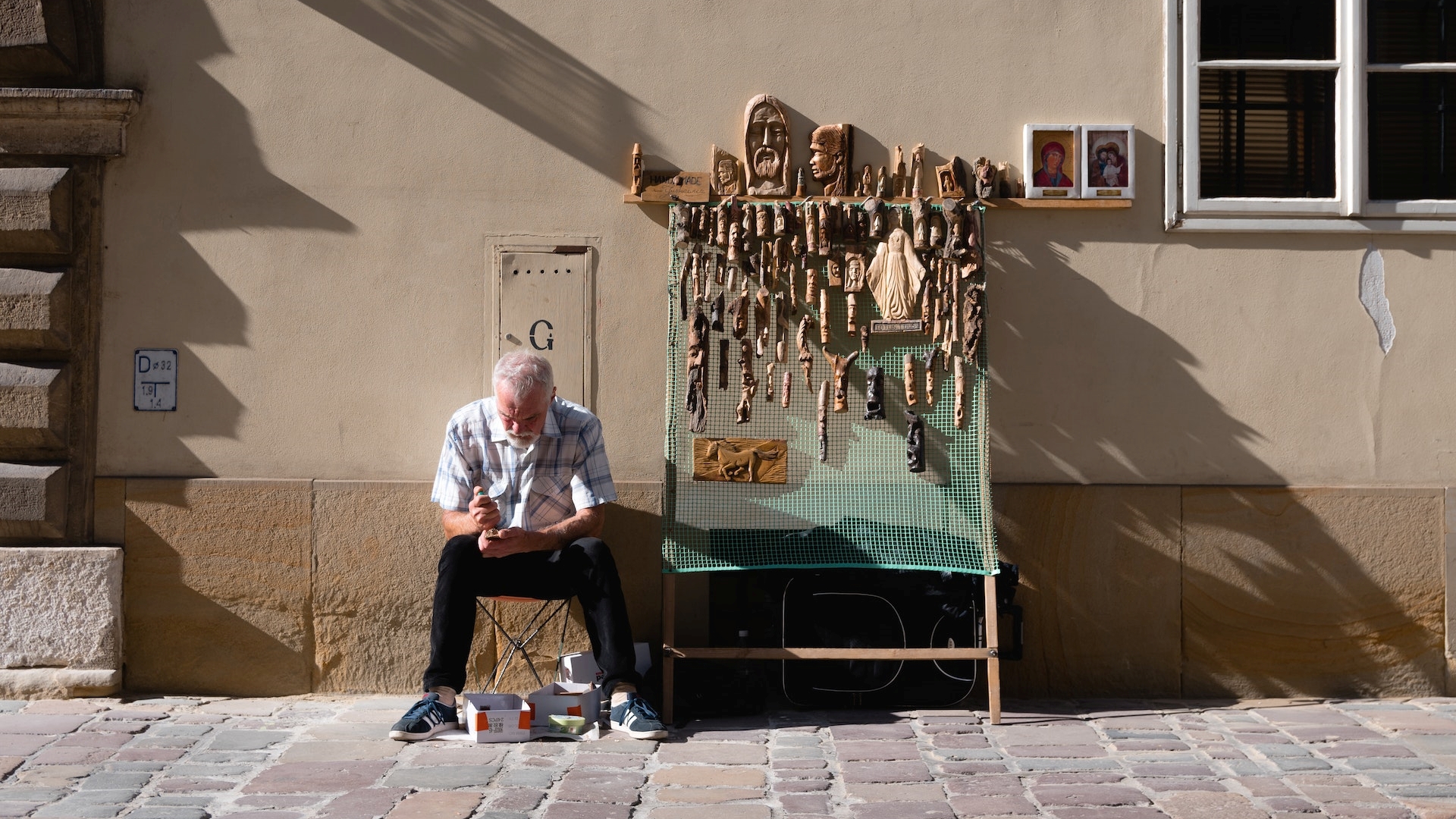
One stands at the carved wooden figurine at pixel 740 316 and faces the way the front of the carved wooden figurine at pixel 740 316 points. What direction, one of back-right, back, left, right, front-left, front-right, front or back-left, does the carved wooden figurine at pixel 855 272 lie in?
left

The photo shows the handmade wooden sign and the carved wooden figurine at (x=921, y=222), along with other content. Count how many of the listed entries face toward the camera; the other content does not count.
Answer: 2

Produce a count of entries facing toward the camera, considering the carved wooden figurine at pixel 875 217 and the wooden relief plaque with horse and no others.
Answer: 2

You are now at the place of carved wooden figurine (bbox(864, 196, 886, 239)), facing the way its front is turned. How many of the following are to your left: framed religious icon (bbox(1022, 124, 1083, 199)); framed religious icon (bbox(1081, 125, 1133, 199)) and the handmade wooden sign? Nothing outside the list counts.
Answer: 2

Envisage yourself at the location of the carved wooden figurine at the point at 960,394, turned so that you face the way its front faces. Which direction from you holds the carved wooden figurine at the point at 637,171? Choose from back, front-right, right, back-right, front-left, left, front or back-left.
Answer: right

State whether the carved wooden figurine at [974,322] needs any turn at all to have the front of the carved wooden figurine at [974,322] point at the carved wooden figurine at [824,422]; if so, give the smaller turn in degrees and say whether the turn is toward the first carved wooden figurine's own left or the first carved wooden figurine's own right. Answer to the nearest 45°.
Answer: approximately 90° to the first carved wooden figurine's own right
